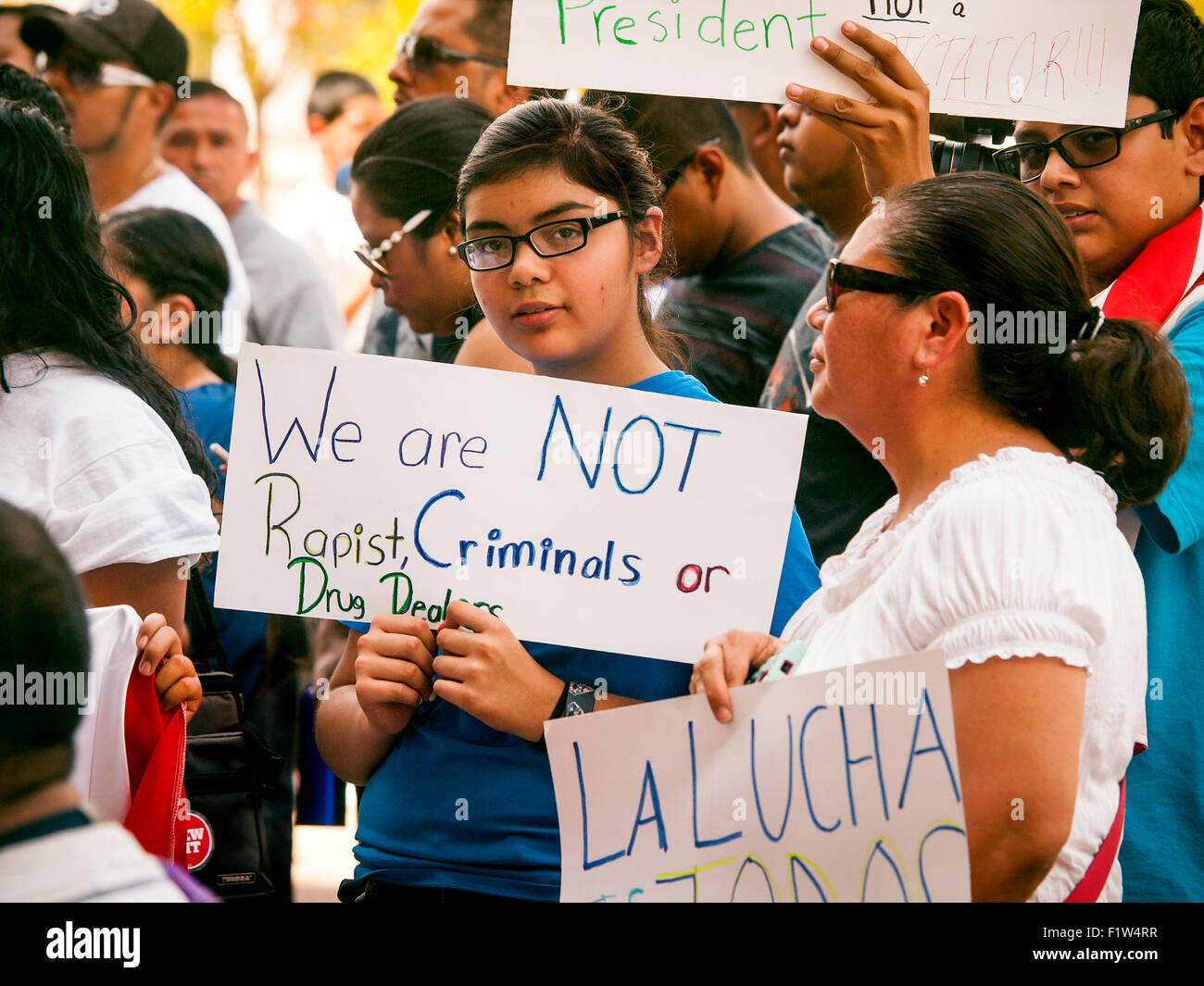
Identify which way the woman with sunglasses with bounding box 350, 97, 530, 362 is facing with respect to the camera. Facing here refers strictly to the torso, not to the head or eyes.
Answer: to the viewer's left

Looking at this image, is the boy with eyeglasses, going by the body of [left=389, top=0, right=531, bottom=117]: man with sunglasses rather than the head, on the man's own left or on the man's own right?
on the man's own left

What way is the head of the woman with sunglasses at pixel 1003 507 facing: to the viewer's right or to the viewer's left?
to the viewer's left

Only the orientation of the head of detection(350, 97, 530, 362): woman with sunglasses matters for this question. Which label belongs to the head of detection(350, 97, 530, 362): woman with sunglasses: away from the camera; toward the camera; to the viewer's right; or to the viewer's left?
to the viewer's left

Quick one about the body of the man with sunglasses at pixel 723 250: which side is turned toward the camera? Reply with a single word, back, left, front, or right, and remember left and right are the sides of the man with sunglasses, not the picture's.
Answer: left

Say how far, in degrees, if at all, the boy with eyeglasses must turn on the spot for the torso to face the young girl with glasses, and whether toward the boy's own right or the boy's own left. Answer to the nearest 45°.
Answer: approximately 45° to the boy's own right

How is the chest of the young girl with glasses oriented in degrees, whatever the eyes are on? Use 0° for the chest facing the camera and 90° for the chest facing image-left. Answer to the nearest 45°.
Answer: approximately 45°

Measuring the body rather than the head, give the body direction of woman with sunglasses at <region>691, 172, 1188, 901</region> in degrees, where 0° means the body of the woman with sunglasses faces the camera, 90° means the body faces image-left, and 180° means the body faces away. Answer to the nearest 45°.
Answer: approximately 90°
